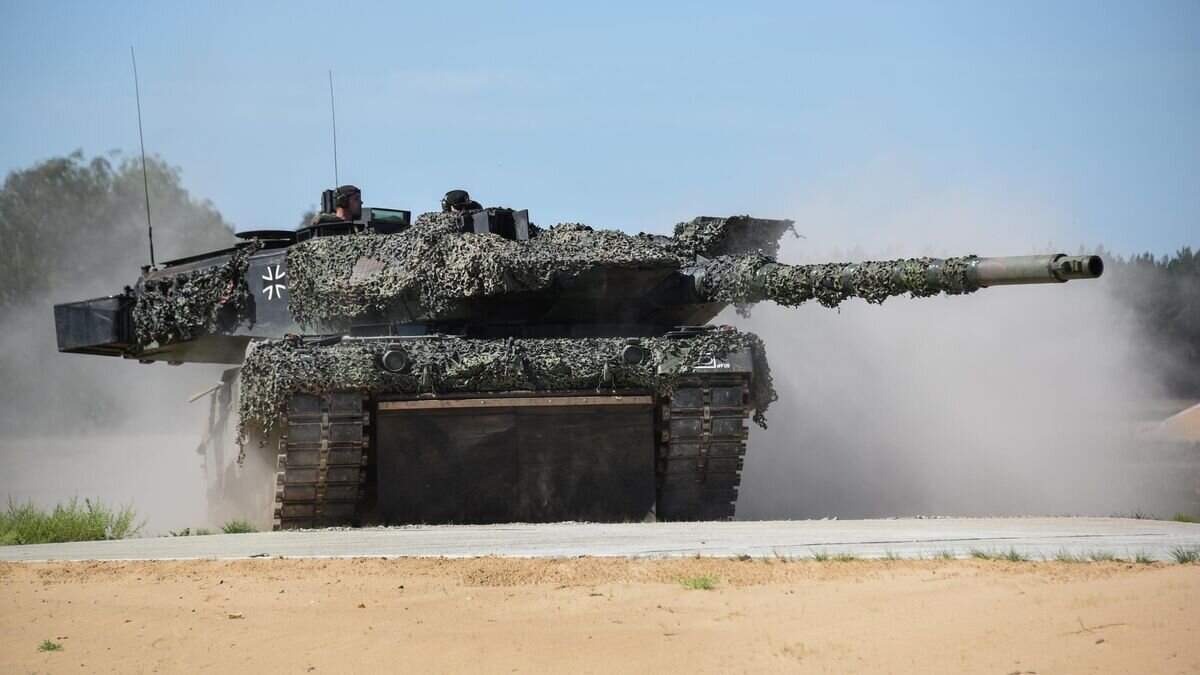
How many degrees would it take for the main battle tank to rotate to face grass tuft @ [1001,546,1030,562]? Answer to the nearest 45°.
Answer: approximately 45° to its left

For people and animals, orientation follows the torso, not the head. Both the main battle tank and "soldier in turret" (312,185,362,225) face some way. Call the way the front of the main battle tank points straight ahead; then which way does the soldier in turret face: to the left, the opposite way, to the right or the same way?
to the left

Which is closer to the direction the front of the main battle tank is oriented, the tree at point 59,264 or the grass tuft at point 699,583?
the grass tuft

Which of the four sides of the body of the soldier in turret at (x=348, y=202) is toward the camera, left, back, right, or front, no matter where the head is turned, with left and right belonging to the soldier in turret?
right

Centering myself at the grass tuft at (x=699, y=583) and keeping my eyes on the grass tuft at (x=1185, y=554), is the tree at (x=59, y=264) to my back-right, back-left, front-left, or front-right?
back-left

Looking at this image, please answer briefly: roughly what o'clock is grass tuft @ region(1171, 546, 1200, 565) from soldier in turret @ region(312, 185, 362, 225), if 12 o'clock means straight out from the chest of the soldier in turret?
The grass tuft is roughly at 2 o'clock from the soldier in turret.

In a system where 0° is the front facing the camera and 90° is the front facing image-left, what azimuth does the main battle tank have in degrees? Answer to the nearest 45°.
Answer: approximately 0°

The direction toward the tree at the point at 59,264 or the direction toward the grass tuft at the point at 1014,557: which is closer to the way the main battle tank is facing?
the grass tuft

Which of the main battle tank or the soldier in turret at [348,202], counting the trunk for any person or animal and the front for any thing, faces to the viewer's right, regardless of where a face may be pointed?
the soldier in turret
